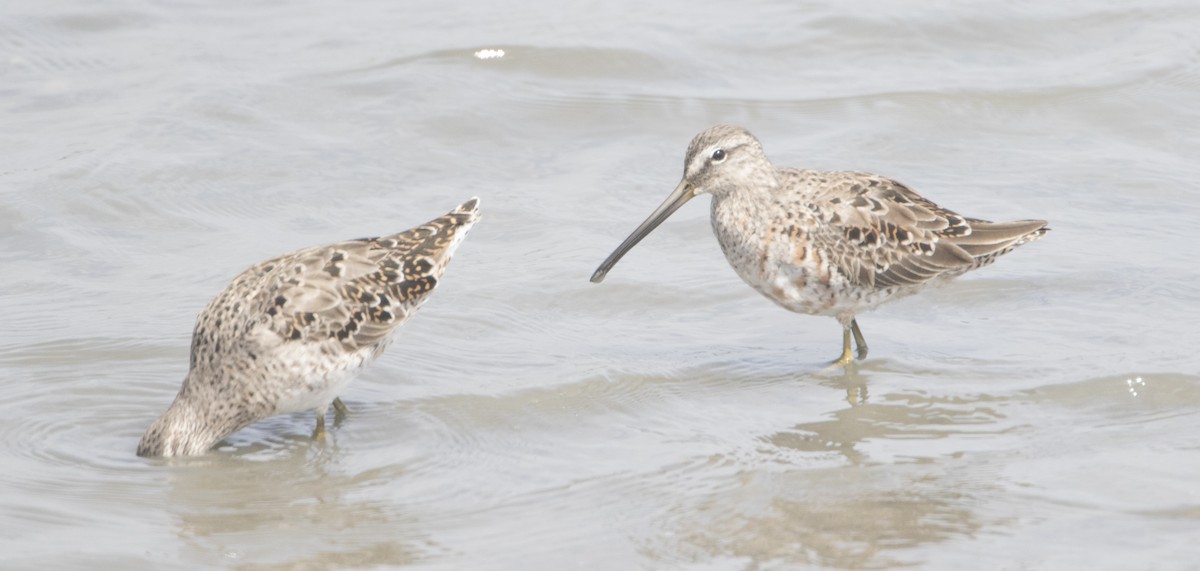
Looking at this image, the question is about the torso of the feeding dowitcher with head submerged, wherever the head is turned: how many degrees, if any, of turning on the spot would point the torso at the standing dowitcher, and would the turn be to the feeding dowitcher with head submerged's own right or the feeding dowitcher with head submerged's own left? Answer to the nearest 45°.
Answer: approximately 180°

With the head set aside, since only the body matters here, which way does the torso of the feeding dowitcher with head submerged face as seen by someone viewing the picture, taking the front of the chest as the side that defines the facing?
to the viewer's left

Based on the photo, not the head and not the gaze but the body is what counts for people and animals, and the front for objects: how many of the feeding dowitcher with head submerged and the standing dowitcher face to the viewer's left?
2

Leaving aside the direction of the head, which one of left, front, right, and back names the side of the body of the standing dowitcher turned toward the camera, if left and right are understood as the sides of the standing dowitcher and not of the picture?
left

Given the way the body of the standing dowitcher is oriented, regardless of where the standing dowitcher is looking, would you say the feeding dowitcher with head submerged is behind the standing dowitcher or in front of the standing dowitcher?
in front
